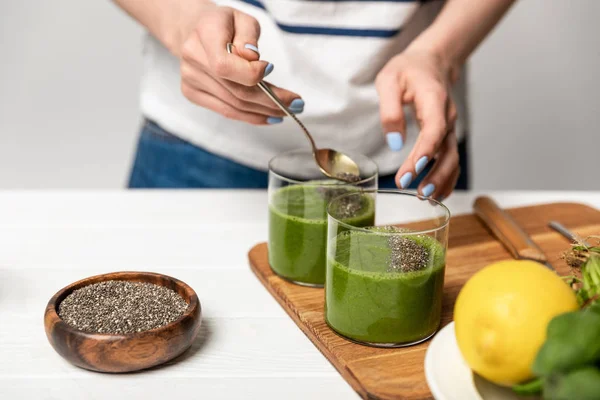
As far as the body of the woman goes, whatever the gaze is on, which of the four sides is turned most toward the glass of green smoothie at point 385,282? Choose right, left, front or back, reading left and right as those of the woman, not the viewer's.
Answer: front

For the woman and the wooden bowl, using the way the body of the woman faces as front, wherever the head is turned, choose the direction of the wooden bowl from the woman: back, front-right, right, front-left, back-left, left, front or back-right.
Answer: front

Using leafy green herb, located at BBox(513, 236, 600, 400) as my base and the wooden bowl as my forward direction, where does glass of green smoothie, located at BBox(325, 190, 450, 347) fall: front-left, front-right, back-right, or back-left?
front-right

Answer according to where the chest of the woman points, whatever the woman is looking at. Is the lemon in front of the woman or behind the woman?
in front

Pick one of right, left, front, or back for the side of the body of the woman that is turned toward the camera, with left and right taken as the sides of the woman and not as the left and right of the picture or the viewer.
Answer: front

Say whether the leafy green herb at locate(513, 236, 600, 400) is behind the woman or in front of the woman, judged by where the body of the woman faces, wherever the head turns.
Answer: in front
